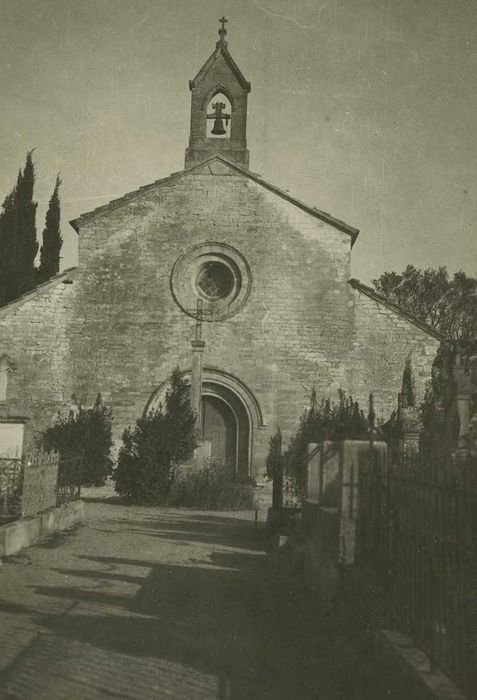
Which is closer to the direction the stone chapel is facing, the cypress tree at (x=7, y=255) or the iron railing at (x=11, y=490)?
the iron railing

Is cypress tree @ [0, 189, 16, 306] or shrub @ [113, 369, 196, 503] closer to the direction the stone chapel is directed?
the shrub

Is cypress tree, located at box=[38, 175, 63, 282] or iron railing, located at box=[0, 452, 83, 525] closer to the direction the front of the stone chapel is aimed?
the iron railing

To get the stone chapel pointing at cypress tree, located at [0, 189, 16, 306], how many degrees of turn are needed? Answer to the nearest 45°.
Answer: approximately 135° to its right

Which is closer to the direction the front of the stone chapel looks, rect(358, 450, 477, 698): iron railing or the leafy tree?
the iron railing

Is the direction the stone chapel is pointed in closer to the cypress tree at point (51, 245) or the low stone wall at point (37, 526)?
the low stone wall

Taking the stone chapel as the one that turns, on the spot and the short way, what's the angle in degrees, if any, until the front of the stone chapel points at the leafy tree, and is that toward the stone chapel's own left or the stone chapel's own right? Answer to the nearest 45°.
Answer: approximately 135° to the stone chapel's own left

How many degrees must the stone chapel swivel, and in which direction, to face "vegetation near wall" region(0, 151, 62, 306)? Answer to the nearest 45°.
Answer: approximately 135° to its right

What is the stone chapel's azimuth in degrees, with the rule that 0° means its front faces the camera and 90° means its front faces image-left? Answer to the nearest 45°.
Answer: approximately 0°

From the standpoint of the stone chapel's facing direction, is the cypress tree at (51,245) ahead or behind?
behind
